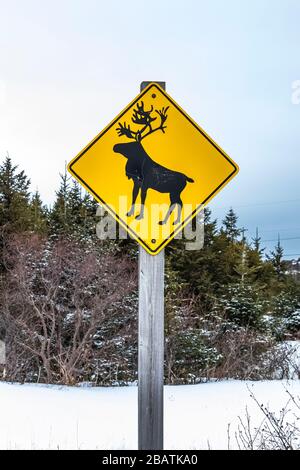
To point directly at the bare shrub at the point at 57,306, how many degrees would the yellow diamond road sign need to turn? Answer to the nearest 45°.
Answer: approximately 180°

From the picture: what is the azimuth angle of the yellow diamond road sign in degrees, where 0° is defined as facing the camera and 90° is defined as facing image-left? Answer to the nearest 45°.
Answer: approximately 0°

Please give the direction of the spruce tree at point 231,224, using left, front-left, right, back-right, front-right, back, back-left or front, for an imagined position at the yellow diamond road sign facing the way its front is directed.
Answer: back

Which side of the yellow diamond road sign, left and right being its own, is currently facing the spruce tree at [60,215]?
back

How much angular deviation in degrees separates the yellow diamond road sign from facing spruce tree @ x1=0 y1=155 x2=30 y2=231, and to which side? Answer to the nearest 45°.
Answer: approximately 180°
